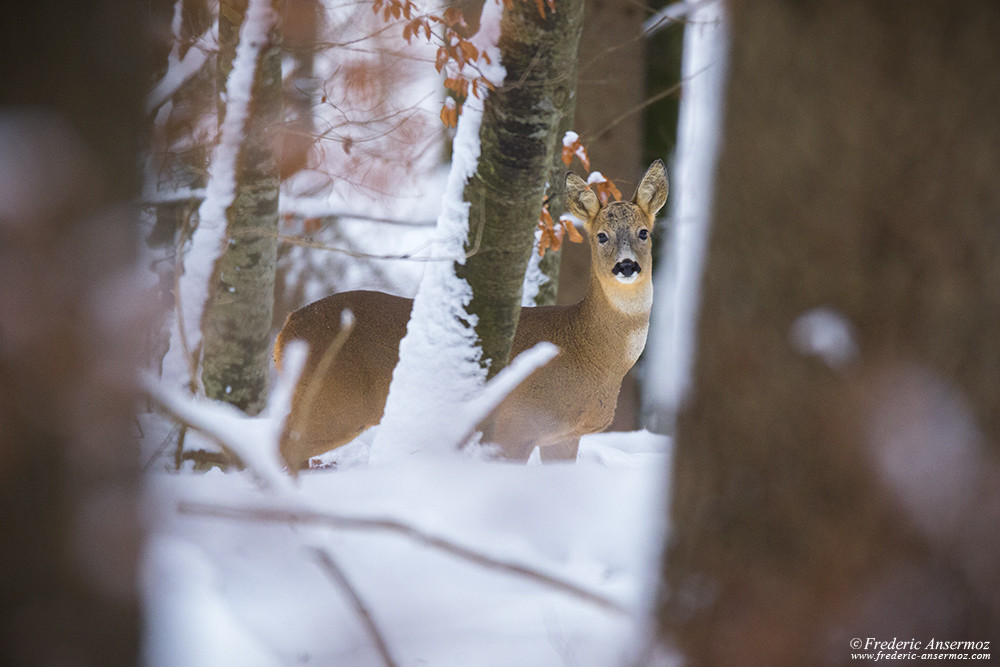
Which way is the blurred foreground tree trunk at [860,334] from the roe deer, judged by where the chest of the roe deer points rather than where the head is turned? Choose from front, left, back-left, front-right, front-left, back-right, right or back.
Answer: right

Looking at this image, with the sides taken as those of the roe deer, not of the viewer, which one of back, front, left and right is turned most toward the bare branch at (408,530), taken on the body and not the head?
right

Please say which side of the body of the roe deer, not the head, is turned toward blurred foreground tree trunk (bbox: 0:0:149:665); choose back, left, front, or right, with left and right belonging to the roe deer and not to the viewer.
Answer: right

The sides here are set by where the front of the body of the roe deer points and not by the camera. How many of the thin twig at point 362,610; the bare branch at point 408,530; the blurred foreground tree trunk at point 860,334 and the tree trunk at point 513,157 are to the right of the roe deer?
4

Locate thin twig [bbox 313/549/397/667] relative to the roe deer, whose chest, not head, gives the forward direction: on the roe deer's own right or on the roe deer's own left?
on the roe deer's own right

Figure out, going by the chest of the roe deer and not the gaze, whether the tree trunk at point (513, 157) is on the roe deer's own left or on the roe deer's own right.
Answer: on the roe deer's own right

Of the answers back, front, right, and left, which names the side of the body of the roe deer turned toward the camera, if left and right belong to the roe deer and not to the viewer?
right

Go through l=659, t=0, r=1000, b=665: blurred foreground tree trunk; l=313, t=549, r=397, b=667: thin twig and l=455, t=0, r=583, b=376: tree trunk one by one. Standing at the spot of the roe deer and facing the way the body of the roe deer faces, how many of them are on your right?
3
